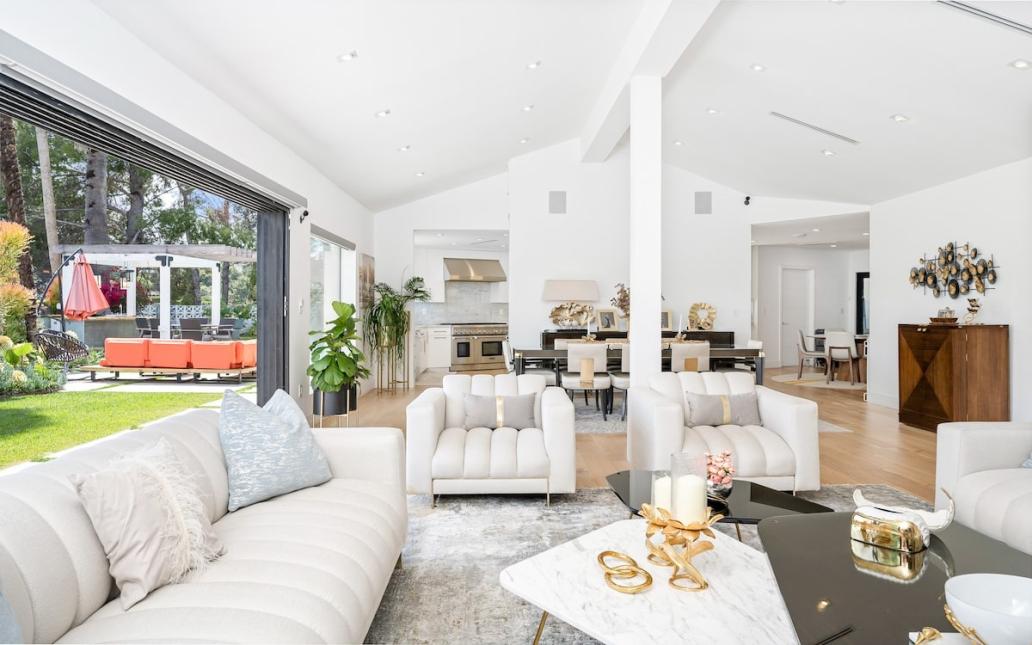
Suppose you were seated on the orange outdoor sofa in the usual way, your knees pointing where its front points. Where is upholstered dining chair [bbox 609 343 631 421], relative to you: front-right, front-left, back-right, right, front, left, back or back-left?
left

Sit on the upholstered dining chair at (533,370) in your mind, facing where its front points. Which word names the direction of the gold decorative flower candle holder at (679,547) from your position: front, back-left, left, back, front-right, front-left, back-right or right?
right

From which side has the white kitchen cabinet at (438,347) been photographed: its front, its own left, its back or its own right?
front

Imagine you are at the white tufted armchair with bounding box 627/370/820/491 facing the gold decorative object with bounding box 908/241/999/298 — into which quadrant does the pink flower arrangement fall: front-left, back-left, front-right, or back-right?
back-right

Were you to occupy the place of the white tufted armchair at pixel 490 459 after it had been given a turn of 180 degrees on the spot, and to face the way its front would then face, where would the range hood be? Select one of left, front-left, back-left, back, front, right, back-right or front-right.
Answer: front

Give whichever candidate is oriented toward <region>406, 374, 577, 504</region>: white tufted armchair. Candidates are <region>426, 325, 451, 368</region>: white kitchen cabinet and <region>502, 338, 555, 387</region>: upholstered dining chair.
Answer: the white kitchen cabinet

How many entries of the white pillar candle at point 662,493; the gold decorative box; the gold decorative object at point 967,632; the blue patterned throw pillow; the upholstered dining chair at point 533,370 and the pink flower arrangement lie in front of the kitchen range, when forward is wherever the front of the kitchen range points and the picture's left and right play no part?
6

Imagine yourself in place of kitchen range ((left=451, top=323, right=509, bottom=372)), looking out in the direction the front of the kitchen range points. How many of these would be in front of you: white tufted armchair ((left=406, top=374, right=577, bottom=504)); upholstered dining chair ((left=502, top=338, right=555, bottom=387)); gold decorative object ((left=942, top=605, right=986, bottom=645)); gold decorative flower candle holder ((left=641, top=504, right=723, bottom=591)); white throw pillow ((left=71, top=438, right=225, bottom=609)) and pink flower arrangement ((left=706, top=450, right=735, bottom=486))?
6

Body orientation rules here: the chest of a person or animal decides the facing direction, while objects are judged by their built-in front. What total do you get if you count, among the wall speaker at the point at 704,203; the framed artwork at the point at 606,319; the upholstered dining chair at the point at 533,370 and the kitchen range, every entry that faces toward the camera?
3

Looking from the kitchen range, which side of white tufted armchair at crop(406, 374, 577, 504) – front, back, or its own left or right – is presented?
back
